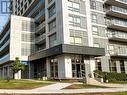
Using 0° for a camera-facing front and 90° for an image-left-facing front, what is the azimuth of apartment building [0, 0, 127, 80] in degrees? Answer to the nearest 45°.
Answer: approximately 315°
